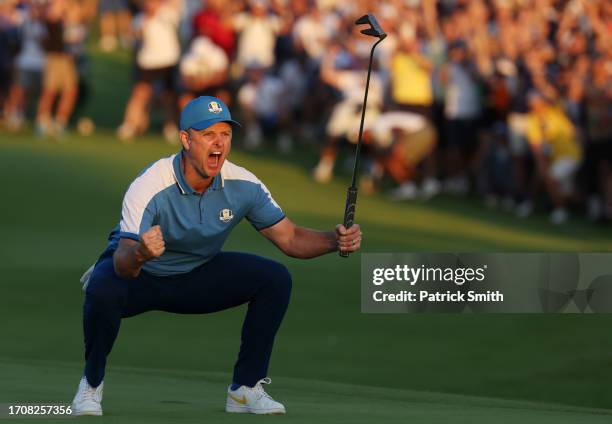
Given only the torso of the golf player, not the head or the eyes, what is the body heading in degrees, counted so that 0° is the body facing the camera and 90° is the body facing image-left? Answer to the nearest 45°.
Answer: approximately 315°

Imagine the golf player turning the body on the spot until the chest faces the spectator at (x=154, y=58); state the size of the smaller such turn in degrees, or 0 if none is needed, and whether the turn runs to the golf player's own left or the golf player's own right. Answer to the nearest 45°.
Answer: approximately 135° to the golf player's own left

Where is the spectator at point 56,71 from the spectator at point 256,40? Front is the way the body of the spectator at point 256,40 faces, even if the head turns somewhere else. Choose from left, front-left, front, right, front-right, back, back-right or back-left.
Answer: right

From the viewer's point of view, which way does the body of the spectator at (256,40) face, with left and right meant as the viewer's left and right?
facing the viewer

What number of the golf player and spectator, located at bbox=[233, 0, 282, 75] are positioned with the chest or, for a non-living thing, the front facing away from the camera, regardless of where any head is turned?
0

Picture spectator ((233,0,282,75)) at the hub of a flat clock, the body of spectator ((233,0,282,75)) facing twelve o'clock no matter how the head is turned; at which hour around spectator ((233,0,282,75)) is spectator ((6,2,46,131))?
spectator ((6,2,46,131)) is roughly at 3 o'clock from spectator ((233,0,282,75)).

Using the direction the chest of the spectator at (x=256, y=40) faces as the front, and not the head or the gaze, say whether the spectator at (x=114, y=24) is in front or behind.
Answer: behind
